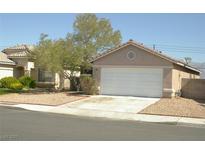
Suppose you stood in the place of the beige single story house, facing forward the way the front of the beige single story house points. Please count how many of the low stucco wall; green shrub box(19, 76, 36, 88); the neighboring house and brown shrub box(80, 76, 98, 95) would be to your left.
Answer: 1

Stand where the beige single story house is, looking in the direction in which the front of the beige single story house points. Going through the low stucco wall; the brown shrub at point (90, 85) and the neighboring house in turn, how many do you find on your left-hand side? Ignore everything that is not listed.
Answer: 1

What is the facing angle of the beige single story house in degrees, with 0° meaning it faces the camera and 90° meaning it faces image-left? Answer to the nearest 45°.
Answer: approximately 0°

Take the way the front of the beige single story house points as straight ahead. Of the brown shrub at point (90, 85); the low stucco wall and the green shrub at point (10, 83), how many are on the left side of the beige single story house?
1

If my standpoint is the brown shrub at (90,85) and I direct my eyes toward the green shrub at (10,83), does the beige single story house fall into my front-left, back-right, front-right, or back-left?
back-right

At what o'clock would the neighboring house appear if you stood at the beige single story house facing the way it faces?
The neighboring house is roughly at 4 o'clock from the beige single story house.

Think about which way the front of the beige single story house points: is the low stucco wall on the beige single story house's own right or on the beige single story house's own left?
on the beige single story house's own left

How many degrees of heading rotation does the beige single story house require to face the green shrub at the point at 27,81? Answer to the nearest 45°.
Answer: approximately 135° to its right

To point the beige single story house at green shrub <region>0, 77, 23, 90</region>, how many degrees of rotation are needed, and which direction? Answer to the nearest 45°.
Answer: approximately 90° to its right

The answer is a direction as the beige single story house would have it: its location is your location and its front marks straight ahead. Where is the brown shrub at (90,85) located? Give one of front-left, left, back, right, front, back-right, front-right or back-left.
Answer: right
